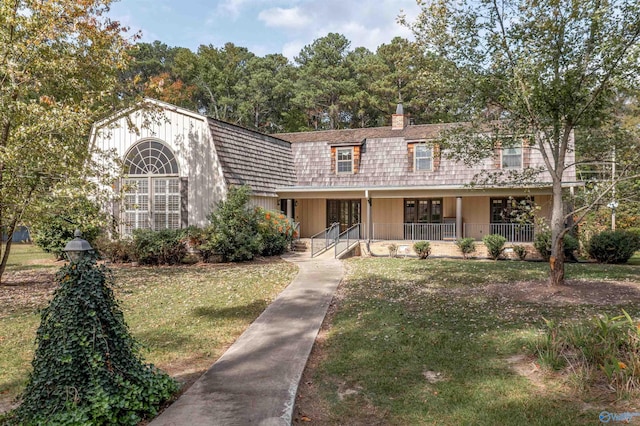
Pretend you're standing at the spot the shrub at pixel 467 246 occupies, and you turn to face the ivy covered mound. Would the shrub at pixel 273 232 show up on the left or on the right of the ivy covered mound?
right

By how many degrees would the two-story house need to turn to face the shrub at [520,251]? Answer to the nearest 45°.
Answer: approximately 90° to its left

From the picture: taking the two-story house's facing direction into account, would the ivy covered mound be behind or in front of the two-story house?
in front

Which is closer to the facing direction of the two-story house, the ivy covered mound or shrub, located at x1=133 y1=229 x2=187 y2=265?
the ivy covered mound

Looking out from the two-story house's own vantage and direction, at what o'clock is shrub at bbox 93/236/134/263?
The shrub is roughly at 2 o'clock from the two-story house.

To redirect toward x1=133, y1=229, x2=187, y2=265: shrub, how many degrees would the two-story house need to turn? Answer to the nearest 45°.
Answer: approximately 45° to its right

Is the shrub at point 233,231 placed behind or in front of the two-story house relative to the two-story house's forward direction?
in front

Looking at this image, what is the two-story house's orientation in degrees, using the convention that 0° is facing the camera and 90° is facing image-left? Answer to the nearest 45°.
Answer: approximately 0°

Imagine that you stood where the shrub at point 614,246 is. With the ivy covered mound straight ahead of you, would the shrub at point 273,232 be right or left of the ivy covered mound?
right

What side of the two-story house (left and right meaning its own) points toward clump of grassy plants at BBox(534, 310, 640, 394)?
front
